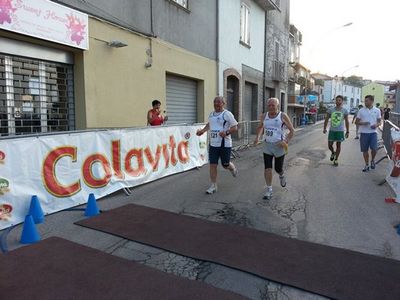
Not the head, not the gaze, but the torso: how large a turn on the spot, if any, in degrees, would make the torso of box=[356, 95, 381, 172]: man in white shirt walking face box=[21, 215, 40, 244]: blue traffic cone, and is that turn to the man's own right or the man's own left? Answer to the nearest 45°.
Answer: approximately 45° to the man's own right

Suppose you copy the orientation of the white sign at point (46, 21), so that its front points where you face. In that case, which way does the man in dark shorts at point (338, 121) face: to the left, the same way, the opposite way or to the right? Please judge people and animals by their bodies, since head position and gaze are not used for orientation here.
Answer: to the right

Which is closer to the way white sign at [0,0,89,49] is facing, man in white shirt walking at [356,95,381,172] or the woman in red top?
the man in white shirt walking

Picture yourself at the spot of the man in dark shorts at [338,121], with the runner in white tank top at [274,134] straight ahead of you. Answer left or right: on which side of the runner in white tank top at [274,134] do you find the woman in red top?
right

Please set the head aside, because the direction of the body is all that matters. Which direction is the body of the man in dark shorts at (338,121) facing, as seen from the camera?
toward the camera

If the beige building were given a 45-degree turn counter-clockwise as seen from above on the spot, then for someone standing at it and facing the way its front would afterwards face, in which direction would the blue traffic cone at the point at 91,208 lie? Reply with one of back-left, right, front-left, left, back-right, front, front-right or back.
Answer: right

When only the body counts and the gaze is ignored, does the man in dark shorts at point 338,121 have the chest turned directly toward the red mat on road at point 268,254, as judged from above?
yes

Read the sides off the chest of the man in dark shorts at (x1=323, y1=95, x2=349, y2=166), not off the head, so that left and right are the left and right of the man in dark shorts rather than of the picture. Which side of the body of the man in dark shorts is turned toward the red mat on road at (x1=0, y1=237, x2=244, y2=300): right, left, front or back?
front

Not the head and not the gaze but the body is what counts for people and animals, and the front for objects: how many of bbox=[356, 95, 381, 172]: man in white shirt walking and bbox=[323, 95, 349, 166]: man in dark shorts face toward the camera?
2

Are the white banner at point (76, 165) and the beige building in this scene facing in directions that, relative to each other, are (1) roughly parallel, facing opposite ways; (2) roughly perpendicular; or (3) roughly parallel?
roughly parallel

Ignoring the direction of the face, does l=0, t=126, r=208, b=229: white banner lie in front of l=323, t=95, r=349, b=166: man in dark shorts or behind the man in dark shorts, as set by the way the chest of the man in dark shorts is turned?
in front

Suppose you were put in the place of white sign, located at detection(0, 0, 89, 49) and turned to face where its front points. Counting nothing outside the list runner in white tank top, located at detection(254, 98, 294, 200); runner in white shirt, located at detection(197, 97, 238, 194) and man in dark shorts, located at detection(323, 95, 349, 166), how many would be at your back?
0

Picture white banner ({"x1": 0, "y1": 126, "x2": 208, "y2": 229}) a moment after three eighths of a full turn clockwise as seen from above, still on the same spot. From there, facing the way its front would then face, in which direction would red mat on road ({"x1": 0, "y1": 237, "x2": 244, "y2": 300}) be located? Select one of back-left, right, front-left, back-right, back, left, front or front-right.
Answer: left

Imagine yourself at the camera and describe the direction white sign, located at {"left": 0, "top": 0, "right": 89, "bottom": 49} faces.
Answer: facing the viewer and to the right of the viewer

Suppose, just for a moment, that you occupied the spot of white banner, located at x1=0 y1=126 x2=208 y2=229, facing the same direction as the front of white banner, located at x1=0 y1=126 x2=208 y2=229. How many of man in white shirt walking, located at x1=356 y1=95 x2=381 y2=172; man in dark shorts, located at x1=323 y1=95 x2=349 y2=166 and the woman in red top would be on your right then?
0

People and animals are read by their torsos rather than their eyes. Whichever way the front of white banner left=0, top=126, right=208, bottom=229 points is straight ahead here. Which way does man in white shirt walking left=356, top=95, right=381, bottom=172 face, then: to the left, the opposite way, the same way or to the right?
to the right

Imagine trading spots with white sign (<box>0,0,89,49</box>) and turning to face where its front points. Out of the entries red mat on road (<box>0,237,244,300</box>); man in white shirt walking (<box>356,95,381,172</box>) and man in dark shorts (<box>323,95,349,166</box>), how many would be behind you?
0
